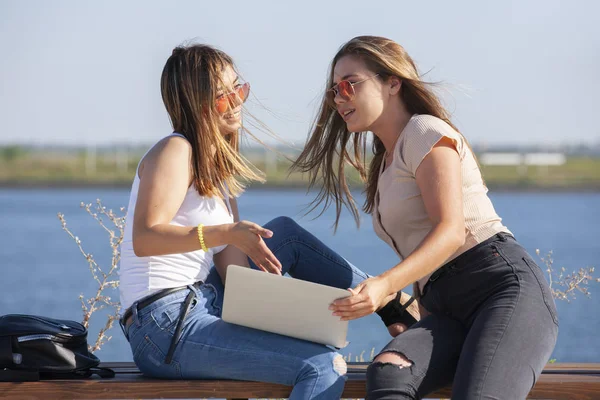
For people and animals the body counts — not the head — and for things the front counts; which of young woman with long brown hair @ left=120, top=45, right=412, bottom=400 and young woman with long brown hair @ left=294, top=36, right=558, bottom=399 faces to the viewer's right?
young woman with long brown hair @ left=120, top=45, right=412, bottom=400

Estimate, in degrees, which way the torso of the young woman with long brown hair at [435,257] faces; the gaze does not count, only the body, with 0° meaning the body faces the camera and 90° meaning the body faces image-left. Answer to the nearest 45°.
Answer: approximately 45°

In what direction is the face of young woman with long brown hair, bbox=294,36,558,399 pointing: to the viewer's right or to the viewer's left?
to the viewer's left

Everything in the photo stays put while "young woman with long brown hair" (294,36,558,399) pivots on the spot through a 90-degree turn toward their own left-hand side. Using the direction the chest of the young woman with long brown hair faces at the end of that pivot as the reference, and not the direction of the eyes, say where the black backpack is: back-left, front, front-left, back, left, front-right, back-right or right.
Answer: back-right

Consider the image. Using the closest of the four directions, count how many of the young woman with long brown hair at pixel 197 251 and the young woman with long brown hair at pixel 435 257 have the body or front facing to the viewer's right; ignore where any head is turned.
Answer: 1

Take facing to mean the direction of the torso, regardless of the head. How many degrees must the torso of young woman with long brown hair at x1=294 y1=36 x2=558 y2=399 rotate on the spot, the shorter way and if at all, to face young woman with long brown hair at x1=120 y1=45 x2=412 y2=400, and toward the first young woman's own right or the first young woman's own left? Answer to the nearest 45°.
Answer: approximately 45° to the first young woman's own right

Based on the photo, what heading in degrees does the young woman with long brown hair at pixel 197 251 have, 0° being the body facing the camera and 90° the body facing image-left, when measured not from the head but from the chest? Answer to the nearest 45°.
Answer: approximately 270°

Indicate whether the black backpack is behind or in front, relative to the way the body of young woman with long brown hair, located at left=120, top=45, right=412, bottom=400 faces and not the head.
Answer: behind

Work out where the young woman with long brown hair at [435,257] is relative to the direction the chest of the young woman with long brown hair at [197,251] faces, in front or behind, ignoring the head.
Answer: in front
